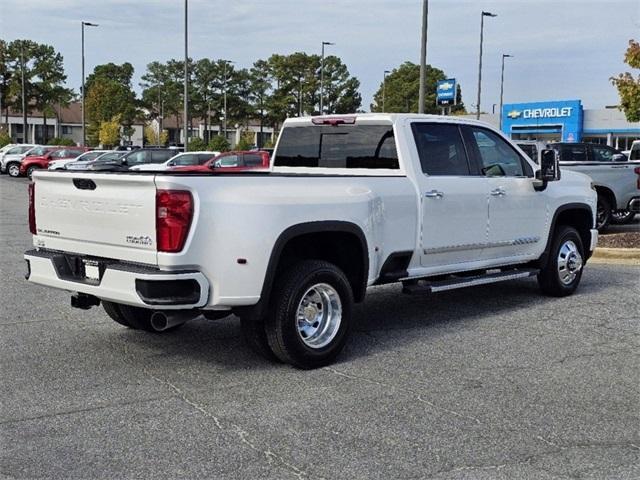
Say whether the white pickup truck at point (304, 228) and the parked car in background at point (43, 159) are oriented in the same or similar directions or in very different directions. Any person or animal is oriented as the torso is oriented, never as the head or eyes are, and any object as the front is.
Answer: very different directions

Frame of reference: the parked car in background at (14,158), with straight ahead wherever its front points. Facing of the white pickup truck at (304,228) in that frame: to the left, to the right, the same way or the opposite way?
the opposite way

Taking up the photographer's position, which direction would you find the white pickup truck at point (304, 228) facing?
facing away from the viewer and to the right of the viewer

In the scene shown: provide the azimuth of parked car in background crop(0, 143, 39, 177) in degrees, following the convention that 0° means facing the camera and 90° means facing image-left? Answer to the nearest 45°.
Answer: approximately 45°

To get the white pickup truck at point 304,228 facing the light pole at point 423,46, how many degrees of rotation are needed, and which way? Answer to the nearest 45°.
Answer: approximately 45° to its left
